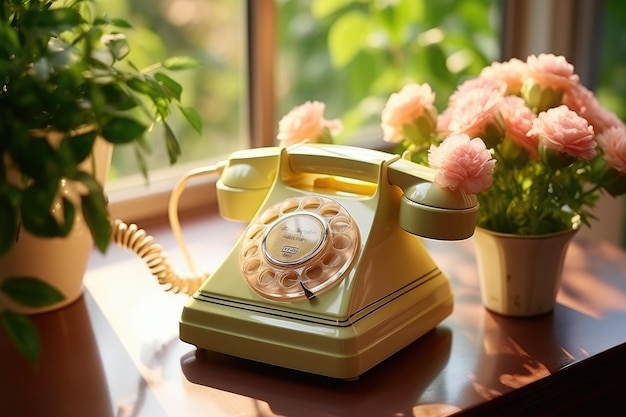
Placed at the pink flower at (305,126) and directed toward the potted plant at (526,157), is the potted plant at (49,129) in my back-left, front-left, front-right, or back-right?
back-right

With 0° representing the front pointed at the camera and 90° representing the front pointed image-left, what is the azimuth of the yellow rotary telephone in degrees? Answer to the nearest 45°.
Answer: approximately 45°
